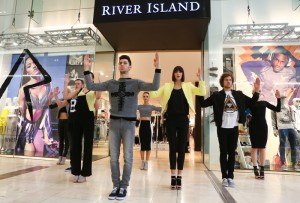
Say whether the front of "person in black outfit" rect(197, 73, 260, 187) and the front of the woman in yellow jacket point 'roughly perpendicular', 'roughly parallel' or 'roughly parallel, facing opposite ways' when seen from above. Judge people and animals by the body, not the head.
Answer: roughly parallel

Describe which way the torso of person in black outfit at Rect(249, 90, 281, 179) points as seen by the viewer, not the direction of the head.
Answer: toward the camera

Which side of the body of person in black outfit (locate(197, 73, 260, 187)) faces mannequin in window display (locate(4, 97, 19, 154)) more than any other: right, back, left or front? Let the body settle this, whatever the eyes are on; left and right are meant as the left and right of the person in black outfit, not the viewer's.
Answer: right

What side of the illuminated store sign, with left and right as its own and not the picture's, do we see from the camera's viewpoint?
front

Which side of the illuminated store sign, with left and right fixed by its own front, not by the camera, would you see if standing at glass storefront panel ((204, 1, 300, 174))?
left

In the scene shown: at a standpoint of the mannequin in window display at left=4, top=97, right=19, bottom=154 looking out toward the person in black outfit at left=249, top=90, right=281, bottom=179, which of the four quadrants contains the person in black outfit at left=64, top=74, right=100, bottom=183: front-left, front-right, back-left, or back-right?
front-right

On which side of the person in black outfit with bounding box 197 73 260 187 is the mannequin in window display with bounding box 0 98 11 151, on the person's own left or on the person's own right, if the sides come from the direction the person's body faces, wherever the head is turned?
on the person's own right

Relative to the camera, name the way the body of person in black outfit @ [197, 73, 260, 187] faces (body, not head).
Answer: toward the camera

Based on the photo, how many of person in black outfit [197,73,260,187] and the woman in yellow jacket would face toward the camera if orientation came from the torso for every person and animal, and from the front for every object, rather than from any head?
2
